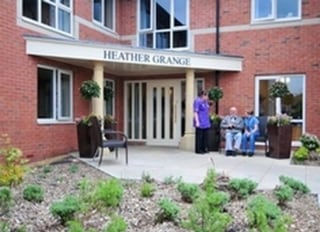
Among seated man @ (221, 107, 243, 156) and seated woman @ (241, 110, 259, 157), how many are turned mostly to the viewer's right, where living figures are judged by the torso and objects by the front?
0

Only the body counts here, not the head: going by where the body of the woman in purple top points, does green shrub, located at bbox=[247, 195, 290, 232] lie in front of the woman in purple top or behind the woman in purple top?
in front

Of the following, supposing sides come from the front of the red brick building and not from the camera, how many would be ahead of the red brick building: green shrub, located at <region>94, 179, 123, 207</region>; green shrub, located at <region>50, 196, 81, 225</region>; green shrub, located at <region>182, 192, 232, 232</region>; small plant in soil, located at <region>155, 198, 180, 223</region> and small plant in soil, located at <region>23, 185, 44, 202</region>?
5

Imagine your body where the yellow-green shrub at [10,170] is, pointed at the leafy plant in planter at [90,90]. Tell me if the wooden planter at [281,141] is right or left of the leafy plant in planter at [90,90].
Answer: right

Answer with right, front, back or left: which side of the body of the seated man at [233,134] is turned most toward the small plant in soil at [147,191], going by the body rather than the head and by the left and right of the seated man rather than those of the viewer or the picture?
front

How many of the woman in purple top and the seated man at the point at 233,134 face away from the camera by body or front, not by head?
0

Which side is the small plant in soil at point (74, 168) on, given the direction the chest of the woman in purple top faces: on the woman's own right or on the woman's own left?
on the woman's own right

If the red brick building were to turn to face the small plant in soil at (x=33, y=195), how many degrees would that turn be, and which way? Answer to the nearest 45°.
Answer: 0° — it already faces it

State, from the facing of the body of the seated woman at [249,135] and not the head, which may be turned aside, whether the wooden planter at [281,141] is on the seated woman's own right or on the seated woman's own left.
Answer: on the seated woman's own left

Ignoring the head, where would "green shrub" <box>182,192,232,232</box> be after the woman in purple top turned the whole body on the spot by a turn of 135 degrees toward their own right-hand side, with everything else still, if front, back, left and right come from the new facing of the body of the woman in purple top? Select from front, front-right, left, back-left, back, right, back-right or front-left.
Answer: left

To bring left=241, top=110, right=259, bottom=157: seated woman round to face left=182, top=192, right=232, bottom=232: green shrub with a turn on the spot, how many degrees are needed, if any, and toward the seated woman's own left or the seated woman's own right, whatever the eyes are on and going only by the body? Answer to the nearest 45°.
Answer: approximately 45° to the seated woman's own left
